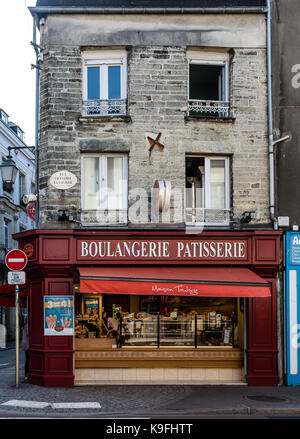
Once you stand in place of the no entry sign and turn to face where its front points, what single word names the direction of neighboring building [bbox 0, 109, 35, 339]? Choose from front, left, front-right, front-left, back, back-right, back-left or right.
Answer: back

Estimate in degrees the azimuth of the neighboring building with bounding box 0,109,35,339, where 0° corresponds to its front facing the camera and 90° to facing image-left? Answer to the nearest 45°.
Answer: approximately 270°

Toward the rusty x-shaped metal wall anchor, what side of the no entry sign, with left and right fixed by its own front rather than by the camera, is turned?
left

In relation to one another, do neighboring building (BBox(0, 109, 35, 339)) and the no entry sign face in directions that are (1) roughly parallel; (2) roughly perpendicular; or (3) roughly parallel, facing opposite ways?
roughly perpendicular

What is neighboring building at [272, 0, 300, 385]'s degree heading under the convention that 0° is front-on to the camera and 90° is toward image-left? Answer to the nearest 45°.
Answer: approximately 0°

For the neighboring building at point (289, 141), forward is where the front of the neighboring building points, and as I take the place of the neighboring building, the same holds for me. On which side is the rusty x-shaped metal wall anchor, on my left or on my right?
on my right
